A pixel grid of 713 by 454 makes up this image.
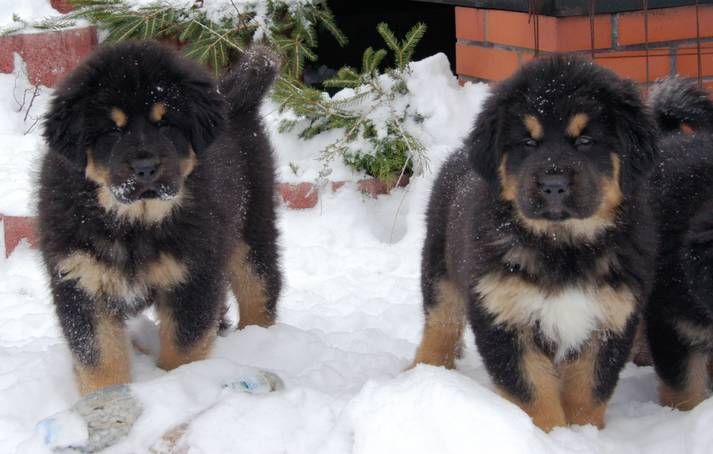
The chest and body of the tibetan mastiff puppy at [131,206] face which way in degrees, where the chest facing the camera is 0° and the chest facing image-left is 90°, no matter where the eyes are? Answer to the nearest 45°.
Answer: approximately 45°

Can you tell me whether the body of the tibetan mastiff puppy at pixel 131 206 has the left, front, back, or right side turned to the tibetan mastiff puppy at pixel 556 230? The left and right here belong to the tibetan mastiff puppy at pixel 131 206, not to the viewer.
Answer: left

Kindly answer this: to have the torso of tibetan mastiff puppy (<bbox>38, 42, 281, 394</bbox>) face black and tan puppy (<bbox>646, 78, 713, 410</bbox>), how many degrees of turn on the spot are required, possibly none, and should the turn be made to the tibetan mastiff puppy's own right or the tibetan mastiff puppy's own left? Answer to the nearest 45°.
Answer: approximately 135° to the tibetan mastiff puppy's own left
